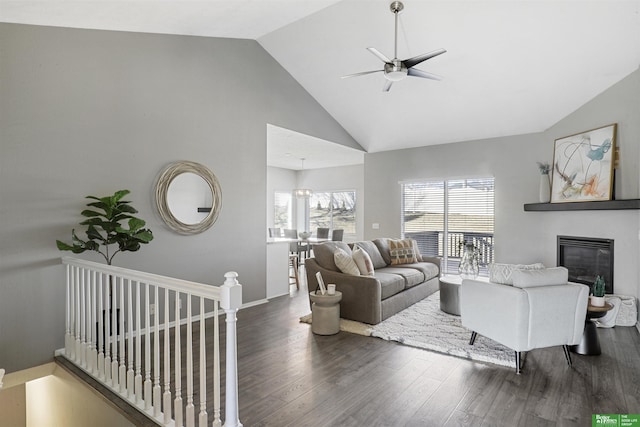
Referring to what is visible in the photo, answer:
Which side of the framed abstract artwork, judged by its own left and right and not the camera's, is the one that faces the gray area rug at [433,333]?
front

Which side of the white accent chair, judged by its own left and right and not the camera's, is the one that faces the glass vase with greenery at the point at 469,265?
front

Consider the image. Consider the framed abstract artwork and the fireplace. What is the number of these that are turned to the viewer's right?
0

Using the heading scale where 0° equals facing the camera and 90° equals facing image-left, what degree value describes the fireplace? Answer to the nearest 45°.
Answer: approximately 45°

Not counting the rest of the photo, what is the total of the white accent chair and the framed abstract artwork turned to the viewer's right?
0

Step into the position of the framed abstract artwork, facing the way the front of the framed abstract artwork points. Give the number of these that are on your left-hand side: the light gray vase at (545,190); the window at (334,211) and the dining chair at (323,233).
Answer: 0

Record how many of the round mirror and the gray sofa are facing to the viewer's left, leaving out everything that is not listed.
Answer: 0

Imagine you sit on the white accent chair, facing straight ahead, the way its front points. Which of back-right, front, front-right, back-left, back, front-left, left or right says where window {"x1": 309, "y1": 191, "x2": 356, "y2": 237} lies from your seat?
front

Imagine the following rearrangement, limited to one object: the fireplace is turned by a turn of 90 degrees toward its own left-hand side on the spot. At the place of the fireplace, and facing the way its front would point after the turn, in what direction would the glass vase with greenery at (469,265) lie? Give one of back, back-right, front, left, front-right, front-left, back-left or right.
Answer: right

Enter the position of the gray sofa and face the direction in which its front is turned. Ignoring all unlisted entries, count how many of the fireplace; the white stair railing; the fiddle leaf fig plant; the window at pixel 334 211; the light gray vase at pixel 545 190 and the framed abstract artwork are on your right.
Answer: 2

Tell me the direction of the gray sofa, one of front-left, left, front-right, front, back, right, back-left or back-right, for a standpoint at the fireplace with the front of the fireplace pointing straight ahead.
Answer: front

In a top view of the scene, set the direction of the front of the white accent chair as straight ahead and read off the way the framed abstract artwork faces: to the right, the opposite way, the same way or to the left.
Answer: to the left

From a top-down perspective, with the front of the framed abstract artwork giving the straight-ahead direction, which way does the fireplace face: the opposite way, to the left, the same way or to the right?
the same way

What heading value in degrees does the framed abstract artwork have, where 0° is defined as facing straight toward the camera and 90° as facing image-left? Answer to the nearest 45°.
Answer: approximately 45°

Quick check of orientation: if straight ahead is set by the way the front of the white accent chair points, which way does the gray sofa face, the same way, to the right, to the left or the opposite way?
the opposite way

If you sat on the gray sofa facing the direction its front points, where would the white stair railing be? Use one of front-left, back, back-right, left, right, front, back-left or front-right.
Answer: right

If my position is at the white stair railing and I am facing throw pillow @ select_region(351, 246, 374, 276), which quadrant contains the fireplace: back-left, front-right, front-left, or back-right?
front-right

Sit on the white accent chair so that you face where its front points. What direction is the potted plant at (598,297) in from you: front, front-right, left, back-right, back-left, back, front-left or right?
right

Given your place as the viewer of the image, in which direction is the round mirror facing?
facing the viewer and to the right of the viewer

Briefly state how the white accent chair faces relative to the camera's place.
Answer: facing away from the viewer and to the left of the viewer
